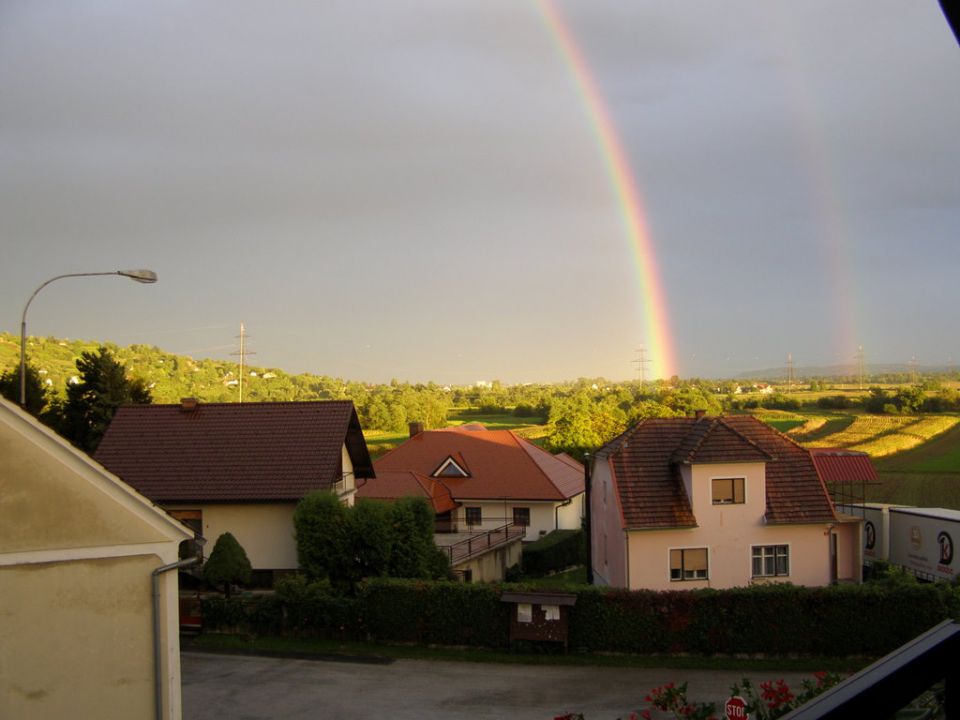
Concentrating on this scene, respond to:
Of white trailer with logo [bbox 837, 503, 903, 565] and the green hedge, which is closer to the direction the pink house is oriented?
the green hedge

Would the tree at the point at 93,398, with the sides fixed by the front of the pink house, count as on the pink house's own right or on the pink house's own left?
on the pink house's own right

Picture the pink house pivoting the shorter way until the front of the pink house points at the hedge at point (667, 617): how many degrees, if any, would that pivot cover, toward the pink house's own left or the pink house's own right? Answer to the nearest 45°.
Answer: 0° — it already faces it

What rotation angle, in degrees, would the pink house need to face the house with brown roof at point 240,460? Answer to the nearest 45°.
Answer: approximately 90° to its right

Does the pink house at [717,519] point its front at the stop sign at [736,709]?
yes

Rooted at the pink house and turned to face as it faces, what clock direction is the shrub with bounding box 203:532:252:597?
The shrub is roughly at 2 o'clock from the pink house.

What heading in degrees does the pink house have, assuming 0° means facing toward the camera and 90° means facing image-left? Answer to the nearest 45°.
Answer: approximately 0°

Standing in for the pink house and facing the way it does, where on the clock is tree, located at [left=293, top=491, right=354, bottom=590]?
The tree is roughly at 2 o'clock from the pink house.

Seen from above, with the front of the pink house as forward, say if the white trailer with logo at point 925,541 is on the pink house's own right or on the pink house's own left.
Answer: on the pink house's own left
